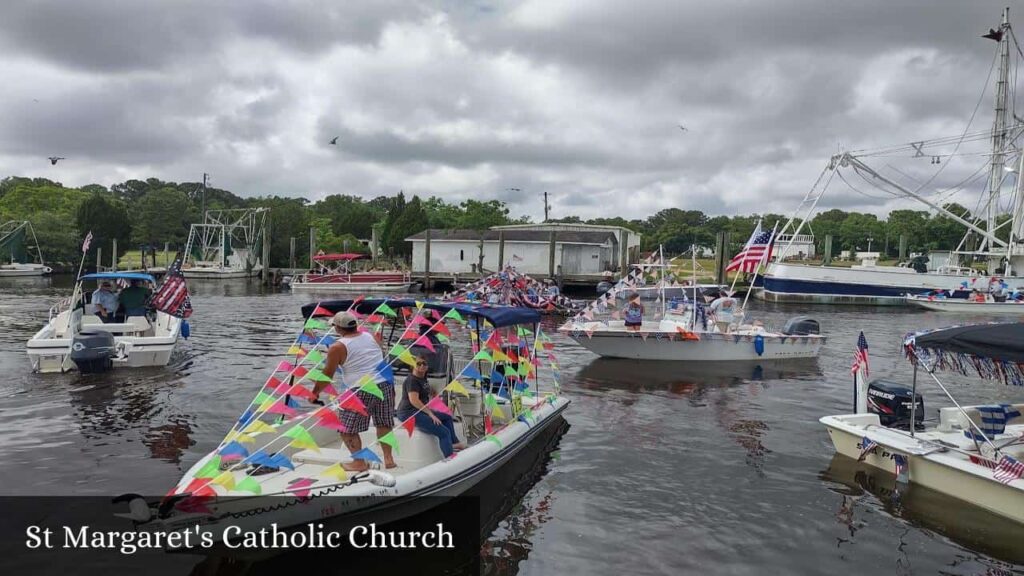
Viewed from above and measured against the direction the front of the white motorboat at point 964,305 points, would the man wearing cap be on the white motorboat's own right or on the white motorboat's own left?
on the white motorboat's own left

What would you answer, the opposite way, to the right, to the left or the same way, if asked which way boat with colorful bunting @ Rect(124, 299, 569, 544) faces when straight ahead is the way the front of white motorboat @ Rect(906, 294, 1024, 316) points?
to the left

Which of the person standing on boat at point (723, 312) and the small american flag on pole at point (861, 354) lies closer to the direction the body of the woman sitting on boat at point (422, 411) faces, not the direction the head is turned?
the small american flag on pole

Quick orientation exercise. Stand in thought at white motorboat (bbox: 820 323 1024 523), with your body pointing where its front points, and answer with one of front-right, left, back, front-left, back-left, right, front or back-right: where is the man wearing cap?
back-right

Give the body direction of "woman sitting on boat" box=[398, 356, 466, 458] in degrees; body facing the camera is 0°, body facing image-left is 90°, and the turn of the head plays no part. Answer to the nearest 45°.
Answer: approximately 315°

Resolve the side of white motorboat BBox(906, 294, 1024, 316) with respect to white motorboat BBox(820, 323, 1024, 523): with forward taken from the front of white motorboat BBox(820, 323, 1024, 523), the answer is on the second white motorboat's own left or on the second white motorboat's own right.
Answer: on the second white motorboat's own left

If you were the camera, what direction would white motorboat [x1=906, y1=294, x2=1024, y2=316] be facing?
facing to the left of the viewer

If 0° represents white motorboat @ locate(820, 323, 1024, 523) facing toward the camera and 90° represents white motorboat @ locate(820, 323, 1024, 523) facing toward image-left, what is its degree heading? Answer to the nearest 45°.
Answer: approximately 315°
